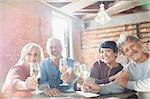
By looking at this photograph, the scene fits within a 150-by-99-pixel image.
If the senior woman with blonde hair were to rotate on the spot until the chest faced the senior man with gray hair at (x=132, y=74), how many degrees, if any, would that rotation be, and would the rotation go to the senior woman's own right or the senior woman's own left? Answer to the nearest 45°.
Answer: approximately 45° to the senior woman's own left

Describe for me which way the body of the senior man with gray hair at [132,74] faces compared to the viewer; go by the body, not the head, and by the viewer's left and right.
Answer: facing the viewer and to the left of the viewer

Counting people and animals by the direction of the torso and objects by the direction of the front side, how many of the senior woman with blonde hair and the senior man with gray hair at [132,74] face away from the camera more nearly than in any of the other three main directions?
0

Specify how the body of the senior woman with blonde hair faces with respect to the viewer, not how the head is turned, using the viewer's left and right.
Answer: facing the viewer and to the right of the viewer

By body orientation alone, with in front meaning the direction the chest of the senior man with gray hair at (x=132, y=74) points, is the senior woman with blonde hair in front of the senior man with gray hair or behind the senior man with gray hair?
in front
